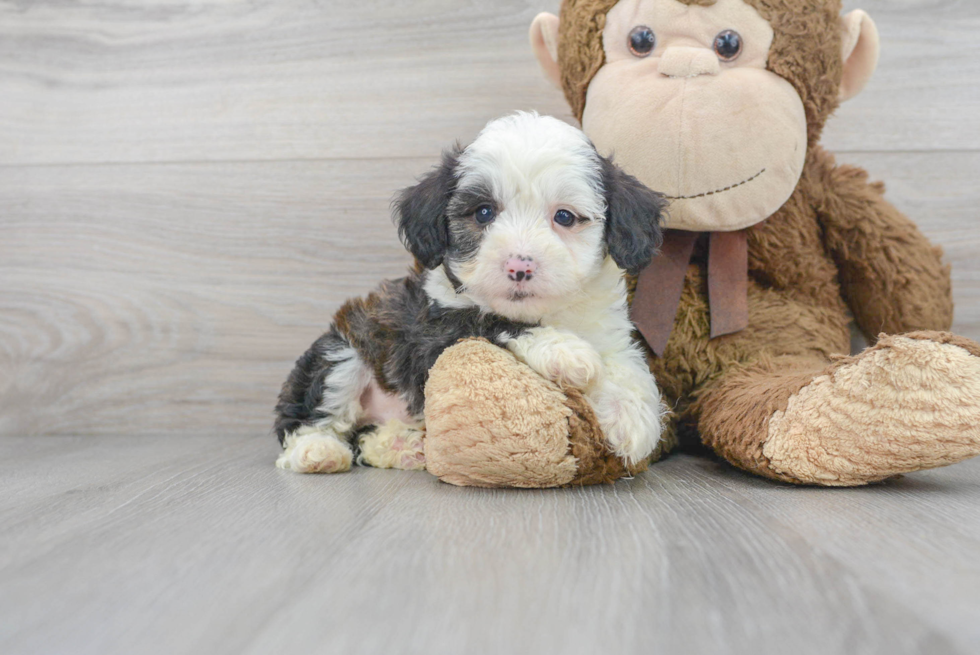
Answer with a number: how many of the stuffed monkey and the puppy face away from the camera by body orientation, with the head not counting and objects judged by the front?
0

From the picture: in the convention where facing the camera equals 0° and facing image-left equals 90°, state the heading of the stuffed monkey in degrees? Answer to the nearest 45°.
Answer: approximately 0°
